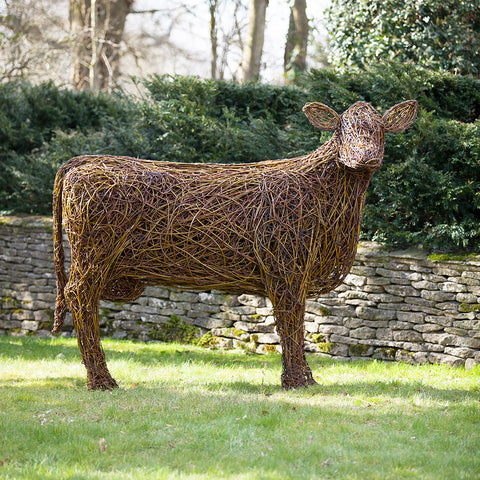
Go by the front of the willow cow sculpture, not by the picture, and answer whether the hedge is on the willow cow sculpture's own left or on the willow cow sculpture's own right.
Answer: on the willow cow sculpture's own left

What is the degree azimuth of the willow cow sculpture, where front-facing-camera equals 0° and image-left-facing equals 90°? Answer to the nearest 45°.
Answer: approximately 270°

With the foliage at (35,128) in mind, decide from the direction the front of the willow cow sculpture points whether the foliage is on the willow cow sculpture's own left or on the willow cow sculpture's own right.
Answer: on the willow cow sculpture's own left

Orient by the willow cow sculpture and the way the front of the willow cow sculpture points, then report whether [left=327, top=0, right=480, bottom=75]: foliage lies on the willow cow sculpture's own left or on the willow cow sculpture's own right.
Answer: on the willow cow sculpture's own left
